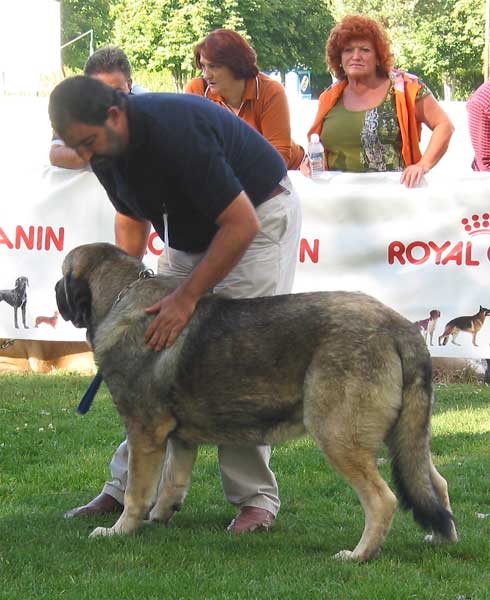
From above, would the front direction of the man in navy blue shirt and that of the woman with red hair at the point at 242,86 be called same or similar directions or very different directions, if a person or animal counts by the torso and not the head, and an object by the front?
same or similar directions

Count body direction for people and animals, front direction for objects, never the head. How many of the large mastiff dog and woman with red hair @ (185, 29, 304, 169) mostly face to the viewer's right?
0

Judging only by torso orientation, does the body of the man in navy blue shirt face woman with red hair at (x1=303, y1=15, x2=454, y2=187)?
no

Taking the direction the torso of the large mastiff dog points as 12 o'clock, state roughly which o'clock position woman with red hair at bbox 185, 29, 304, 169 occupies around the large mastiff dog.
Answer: The woman with red hair is roughly at 3 o'clock from the large mastiff dog.

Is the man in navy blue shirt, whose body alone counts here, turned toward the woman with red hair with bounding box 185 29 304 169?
no

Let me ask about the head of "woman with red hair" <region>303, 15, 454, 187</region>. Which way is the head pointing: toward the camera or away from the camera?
toward the camera

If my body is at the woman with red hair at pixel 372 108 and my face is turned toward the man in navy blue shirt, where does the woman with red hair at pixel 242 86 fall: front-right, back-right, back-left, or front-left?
front-right

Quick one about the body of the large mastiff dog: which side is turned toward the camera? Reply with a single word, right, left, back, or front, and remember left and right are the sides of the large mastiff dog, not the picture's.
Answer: left

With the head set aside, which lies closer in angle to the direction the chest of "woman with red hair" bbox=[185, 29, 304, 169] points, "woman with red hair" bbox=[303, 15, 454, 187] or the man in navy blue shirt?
the man in navy blue shirt

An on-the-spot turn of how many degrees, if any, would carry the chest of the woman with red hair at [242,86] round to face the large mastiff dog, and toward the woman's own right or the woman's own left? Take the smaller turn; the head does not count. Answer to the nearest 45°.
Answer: approximately 45° to the woman's own left

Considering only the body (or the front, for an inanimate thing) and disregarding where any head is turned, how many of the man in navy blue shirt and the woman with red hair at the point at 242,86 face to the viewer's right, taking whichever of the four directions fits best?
0

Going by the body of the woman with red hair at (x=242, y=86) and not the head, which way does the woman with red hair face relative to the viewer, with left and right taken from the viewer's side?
facing the viewer and to the left of the viewer
